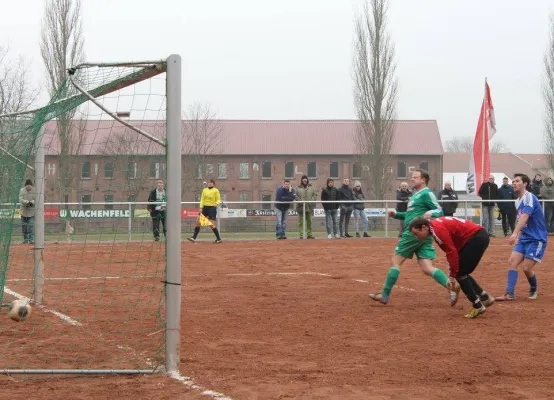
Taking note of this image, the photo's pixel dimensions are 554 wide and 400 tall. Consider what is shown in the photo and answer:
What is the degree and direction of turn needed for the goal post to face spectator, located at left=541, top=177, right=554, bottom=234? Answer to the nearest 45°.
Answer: approximately 45° to its left

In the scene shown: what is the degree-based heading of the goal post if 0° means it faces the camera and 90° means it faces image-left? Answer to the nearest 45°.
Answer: approximately 270°

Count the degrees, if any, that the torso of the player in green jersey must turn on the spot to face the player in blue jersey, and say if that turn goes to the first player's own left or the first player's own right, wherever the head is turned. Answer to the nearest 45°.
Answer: approximately 135° to the first player's own left

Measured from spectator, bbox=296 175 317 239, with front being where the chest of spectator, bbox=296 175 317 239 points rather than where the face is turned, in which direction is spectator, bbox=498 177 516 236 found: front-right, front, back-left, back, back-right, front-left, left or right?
left

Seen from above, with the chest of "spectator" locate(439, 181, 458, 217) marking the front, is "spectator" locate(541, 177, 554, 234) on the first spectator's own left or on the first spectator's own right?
on the first spectator's own left

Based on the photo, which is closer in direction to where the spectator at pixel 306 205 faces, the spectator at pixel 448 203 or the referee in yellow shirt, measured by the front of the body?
the referee in yellow shirt

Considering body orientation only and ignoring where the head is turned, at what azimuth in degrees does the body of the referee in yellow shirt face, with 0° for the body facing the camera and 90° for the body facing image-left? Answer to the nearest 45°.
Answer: approximately 0°

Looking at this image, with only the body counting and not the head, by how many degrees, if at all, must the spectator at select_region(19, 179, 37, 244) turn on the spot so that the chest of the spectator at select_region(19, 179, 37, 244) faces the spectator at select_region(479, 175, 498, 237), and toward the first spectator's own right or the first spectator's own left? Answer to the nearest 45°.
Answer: approximately 135° to the first spectator's own left

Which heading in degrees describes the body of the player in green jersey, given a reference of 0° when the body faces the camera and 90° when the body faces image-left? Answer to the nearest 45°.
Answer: approximately 90°

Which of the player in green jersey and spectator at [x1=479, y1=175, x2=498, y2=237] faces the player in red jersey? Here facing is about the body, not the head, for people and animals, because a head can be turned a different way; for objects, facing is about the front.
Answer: the spectator

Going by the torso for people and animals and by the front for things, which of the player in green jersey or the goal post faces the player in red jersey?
the goal post
